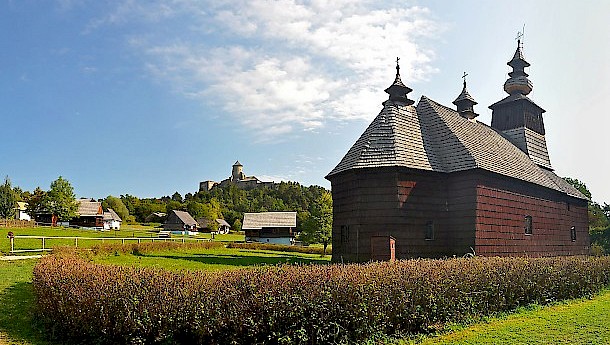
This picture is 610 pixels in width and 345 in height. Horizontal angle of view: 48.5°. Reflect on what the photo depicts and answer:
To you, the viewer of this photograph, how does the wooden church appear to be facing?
facing away from the viewer and to the right of the viewer

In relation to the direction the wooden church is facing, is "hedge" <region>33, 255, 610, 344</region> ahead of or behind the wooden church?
behind
